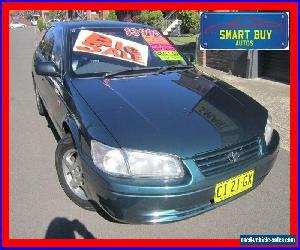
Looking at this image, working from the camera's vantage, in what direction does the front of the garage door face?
facing the viewer and to the left of the viewer

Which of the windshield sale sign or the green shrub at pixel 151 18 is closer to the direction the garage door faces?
the windshield sale sign
